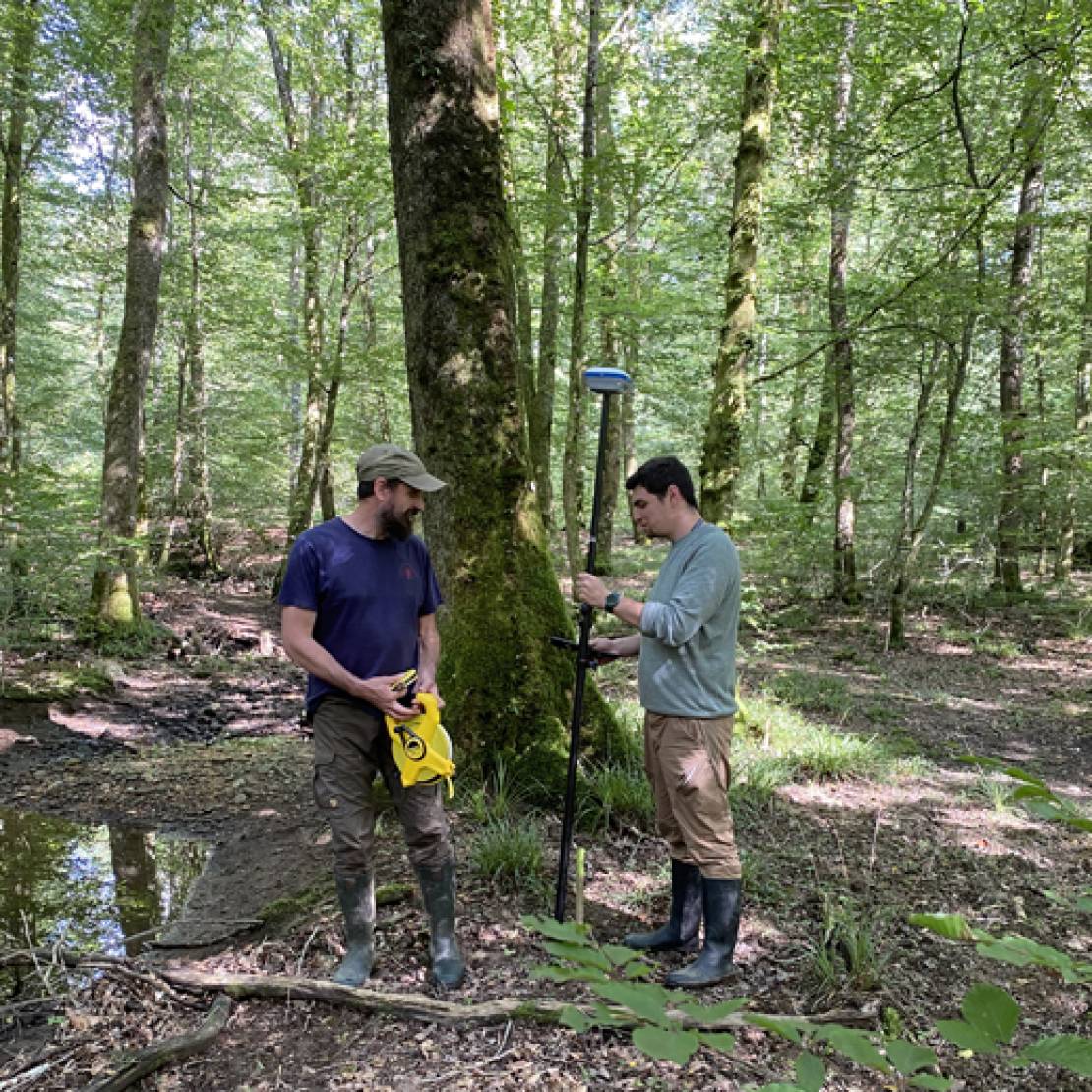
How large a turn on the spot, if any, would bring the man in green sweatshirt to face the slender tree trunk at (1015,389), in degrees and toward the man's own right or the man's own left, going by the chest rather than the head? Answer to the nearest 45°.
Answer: approximately 135° to the man's own right

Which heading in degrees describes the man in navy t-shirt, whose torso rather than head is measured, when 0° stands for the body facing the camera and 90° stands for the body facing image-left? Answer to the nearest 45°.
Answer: approximately 315°

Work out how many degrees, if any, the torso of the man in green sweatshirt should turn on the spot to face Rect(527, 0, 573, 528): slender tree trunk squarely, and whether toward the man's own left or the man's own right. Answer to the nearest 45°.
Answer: approximately 90° to the man's own right

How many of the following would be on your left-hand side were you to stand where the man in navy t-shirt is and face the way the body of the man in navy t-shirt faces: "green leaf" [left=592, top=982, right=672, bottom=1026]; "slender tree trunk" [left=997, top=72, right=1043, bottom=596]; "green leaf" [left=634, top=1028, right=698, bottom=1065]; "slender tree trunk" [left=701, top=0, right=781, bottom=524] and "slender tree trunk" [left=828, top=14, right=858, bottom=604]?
3

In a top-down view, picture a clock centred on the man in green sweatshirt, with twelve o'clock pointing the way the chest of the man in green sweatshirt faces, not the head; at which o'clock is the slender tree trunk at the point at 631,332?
The slender tree trunk is roughly at 3 o'clock from the man in green sweatshirt.

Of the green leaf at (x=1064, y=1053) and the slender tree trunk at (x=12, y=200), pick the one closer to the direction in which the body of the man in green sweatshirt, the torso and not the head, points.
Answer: the slender tree trunk

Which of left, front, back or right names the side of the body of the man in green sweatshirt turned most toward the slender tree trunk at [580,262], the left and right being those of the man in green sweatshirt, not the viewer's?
right

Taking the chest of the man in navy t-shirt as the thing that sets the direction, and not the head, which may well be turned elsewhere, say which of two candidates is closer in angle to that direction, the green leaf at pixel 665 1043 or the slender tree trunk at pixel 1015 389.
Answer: the green leaf

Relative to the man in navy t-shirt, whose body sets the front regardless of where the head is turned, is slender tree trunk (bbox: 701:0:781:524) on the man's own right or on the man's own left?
on the man's own left

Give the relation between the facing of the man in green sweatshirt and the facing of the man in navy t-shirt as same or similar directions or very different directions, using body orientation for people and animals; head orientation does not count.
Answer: very different directions

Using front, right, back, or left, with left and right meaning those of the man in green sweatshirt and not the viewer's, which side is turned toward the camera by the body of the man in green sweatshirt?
left

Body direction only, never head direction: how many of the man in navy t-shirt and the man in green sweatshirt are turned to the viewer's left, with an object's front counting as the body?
1

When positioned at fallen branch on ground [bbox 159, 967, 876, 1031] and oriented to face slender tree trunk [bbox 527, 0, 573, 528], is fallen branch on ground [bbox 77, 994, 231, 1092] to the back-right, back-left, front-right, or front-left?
back-left

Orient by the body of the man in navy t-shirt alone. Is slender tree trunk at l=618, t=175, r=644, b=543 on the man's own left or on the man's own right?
on the man's own left

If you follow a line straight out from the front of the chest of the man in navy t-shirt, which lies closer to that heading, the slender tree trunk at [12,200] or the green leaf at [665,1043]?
the green leaf
